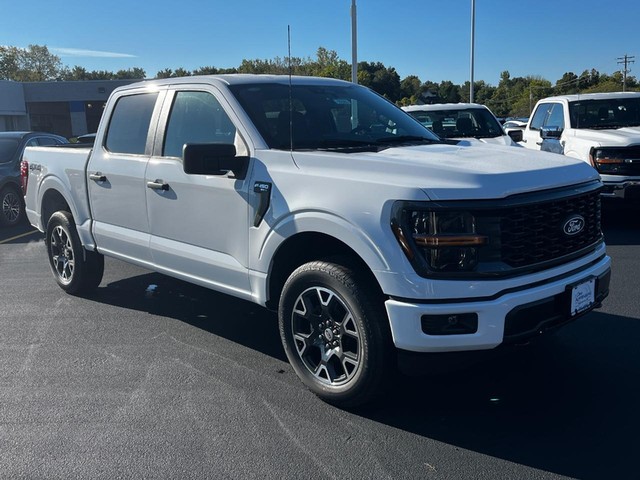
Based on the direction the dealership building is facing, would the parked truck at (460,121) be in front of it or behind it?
in front

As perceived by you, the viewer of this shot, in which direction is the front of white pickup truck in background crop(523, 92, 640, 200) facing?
facing the viewer and to the right of the viewer

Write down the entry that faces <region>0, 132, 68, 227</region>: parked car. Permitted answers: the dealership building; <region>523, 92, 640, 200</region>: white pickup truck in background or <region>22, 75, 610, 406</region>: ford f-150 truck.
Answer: the dealership building

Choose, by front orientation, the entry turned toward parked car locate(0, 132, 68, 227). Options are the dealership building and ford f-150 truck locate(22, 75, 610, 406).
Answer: the dealership building

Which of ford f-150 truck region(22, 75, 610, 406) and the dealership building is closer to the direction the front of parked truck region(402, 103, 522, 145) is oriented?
the ford f-150 truck

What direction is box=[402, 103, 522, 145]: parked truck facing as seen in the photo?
toward the camera

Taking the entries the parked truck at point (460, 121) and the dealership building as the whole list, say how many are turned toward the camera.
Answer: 2

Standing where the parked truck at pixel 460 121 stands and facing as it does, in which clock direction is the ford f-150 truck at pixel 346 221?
The ford f-150 truck is roughly at 12 o'clock from the parked truck.

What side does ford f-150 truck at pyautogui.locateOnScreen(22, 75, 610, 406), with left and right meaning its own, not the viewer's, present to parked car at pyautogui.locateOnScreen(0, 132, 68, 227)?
back
